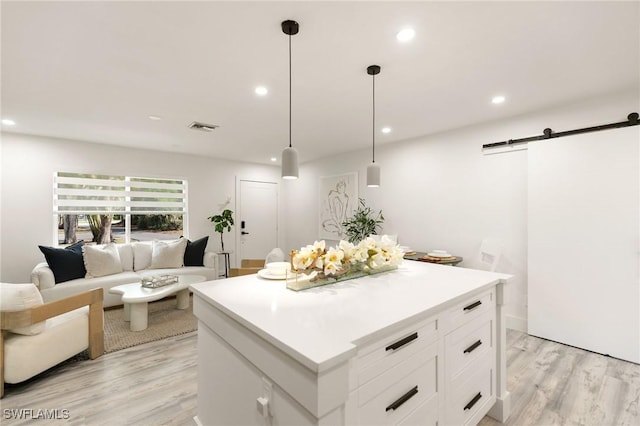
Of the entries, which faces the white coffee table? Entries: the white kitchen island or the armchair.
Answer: the armchair

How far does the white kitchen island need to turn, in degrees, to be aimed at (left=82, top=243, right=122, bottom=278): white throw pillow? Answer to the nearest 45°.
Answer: approximately 180°

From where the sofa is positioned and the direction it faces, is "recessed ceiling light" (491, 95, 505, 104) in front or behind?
in front

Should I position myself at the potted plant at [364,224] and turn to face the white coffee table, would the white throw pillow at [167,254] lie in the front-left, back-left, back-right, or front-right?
front-right

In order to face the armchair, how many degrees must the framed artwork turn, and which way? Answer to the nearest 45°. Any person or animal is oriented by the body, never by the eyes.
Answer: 0° — it already faces it

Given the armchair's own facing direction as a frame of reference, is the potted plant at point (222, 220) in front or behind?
in front

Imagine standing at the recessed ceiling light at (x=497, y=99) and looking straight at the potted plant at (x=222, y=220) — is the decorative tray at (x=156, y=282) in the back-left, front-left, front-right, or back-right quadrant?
front-left

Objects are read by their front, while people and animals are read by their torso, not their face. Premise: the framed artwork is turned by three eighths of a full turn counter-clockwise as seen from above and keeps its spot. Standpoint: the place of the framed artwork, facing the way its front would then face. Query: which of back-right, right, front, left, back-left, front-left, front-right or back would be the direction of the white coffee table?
back-right

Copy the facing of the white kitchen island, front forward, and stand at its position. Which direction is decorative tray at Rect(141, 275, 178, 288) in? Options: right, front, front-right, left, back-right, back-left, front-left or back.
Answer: back

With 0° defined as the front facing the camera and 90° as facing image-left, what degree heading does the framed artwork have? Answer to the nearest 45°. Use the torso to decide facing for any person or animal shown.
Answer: approximately 45°

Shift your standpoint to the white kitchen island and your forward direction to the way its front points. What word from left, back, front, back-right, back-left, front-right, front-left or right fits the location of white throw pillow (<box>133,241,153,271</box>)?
back

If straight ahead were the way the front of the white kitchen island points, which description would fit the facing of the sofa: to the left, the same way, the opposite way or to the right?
the same way

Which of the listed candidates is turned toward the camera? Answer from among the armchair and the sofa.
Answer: the sofa

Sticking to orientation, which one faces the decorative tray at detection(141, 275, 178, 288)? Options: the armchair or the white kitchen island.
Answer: the armchair

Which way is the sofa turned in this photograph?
toward the camera

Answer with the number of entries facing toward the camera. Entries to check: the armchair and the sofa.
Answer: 1

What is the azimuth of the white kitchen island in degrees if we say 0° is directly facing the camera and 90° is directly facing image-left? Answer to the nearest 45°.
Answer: approximately 315°
